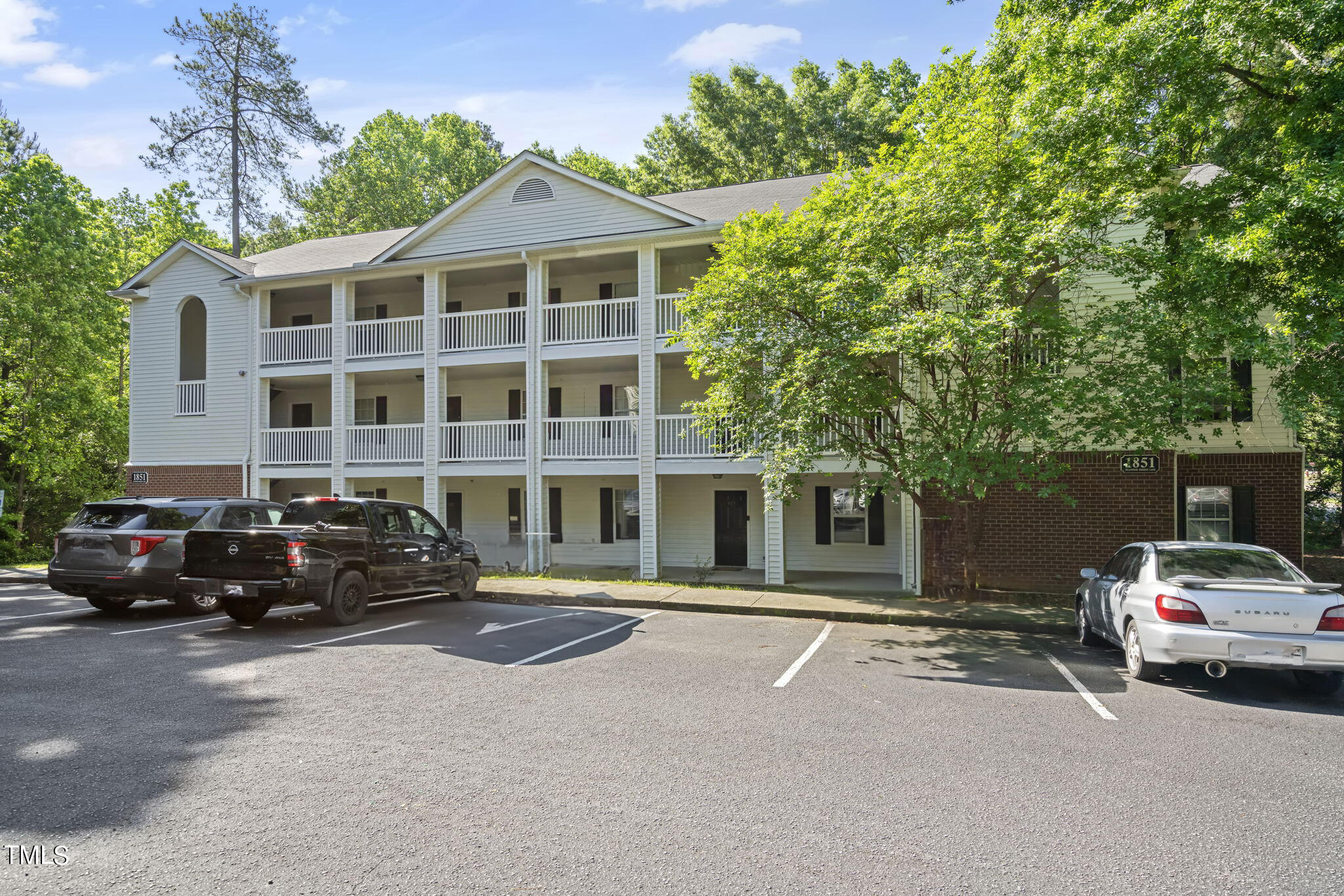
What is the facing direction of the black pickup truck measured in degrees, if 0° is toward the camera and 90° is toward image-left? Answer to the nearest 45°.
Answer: approximately 225°

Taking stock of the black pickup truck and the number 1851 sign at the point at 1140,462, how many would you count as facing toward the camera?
1

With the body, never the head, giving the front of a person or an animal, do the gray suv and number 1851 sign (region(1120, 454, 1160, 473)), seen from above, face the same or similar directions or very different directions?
very different directions

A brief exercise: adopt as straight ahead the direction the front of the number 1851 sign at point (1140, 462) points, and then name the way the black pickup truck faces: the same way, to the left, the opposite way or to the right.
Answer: the opposite way

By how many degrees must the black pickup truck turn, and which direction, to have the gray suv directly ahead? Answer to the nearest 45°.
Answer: approximately 90° to its left

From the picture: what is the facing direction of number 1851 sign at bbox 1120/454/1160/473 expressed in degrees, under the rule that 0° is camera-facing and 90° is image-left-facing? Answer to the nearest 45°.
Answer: approximately 0°

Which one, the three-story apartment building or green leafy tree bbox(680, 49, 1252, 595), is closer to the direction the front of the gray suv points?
the three-story apartment building

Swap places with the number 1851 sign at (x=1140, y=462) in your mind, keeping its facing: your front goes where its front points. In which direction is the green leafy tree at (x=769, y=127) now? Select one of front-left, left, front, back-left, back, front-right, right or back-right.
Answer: back-right

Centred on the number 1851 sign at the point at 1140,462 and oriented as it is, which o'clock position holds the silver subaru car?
The silver subaru car is roughly at 12 o'clock from the number 1851 sign.

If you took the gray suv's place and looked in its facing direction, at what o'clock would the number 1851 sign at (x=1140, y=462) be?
The number 1851 sign is roughly at 2 o'clock from the gray suv.

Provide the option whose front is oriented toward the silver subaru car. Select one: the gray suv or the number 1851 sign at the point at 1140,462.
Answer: the number 1851 sign
